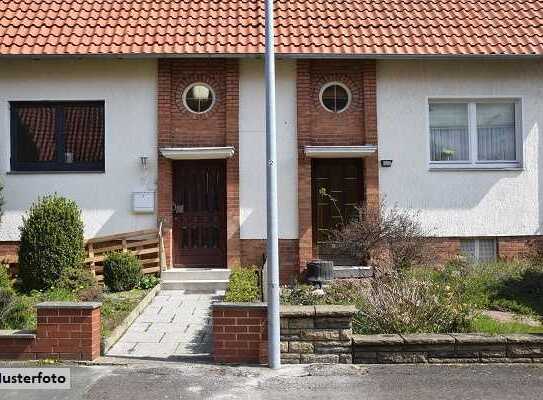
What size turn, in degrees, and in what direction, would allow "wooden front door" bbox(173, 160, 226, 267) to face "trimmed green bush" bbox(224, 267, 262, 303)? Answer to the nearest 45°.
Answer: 0° — it already faces it

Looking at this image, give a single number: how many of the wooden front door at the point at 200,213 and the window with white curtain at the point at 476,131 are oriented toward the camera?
2

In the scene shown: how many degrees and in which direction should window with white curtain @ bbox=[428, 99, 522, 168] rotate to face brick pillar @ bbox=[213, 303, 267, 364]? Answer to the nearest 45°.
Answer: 0° — it already faces it

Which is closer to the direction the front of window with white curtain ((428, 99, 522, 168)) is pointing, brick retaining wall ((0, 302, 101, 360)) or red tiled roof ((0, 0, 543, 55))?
the brick retaining wall

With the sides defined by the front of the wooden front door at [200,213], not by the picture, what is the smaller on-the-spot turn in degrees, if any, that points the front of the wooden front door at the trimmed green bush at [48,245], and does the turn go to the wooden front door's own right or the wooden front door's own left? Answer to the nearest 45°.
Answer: approximately 45° to the wooden front door's own right

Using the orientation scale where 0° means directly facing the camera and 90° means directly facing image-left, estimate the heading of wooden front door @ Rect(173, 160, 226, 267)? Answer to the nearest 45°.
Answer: approximately 0°

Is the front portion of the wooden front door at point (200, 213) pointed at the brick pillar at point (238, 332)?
yes

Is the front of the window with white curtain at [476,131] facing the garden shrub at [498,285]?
yes

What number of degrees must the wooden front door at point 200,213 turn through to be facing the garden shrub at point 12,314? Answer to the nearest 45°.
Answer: approximately 45° to its right

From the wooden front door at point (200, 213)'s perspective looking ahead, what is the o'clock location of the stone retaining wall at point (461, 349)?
The stone retaining wall is roughly at 11 o'clock from the wooden front door.
